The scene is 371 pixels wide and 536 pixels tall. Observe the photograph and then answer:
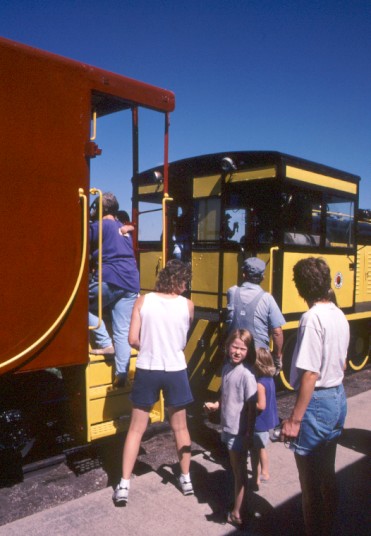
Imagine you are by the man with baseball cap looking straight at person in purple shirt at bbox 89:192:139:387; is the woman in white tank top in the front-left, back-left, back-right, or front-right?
front-left

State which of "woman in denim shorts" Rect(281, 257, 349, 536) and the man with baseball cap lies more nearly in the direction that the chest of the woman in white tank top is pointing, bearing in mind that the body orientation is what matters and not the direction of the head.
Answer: the man with baseball cap

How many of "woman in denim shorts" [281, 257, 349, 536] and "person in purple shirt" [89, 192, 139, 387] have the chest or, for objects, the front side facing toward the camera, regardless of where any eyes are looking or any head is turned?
0

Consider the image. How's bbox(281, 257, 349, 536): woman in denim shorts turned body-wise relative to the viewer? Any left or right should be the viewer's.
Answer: facing away from the viewer and to the left of the viewer

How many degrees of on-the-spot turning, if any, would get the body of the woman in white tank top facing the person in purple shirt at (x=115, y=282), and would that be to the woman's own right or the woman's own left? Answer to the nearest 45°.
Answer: approximately 45° to the woman's own left

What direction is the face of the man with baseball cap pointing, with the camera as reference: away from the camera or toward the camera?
away from the camera

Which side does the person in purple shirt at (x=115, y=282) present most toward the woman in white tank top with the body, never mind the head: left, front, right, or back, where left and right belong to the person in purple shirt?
back

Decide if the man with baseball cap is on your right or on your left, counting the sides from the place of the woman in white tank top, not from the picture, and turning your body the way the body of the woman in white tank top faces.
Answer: on your right

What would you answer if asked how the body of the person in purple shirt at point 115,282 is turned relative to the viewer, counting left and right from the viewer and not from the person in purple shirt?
facing away from the viewer and to the left of the viewer

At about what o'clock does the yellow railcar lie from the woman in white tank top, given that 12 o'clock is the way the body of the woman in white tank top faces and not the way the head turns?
The yellow railcar is roughly at 1 o'clock from the woman in white tank top.

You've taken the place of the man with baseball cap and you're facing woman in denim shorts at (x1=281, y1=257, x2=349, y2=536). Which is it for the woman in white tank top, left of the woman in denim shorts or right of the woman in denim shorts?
right

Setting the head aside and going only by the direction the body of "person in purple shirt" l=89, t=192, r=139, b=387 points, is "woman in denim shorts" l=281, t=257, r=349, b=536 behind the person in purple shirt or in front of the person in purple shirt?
behind

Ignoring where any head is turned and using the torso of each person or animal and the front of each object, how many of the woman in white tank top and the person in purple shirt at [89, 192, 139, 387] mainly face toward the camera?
0

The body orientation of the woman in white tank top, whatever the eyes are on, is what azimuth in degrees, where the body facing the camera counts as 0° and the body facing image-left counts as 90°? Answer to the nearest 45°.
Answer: approximately 180°

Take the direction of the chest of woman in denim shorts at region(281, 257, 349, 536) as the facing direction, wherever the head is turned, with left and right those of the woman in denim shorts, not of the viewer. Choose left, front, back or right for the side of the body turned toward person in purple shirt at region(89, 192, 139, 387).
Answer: front
